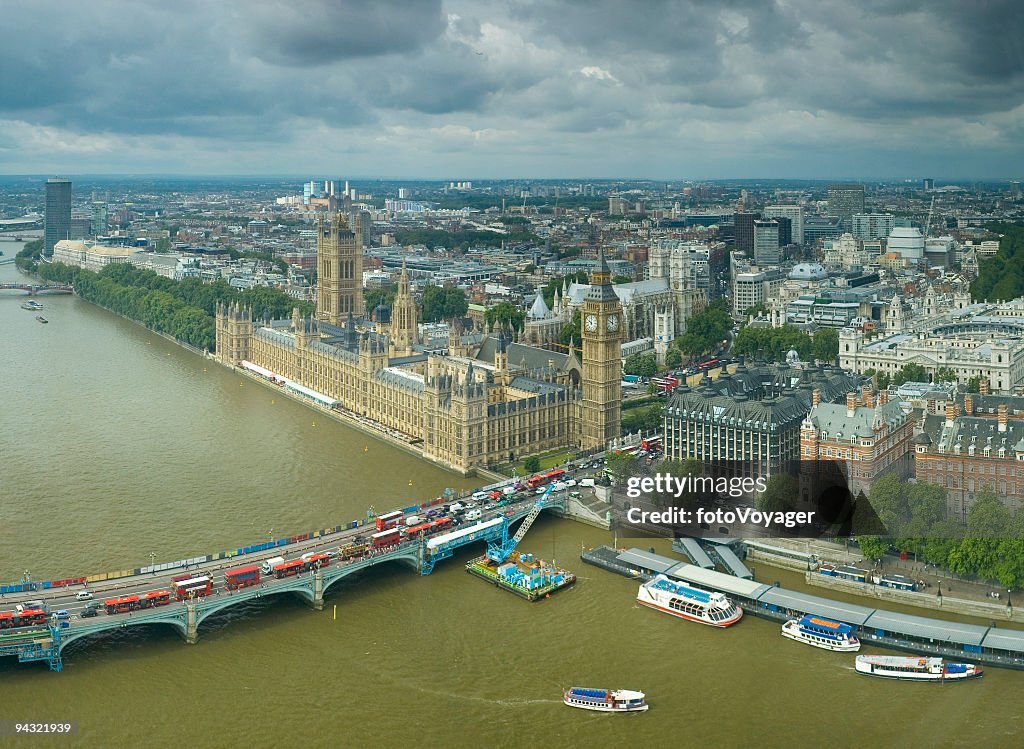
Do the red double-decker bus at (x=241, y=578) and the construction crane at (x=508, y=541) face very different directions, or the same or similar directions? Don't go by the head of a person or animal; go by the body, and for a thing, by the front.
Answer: very different directions

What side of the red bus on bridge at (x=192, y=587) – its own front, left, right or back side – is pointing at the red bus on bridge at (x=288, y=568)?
back

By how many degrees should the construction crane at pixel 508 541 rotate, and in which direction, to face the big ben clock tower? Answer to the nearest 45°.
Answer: approximately 45° to its left

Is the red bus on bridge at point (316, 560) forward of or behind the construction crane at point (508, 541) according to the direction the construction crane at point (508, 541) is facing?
behind

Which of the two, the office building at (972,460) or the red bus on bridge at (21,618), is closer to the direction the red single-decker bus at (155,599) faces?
the red bus on bridge
